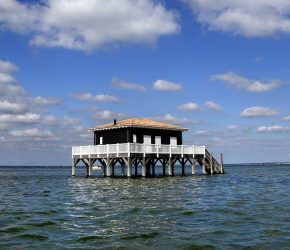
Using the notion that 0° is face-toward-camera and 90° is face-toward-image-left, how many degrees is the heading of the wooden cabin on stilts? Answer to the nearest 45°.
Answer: approximately 315°
